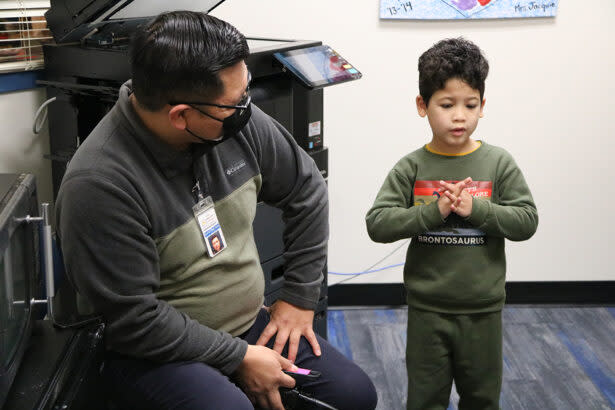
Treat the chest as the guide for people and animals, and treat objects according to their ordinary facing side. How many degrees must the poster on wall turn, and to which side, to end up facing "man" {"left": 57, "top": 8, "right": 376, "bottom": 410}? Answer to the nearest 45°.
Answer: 0° — it already faces them

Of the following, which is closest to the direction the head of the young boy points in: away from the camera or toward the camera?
toward the camera

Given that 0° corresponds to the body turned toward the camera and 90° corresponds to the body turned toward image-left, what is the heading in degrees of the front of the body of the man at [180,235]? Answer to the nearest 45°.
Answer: approximately 315°

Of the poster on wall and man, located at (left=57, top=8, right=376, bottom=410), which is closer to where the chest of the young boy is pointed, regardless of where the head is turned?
the man

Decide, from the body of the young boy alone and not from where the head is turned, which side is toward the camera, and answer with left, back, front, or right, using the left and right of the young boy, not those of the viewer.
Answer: front

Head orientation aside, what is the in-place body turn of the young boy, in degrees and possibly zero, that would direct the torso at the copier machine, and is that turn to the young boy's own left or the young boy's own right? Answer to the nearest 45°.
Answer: approximately 90° to the young boy's own right

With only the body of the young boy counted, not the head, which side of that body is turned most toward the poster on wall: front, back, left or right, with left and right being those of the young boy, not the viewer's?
back

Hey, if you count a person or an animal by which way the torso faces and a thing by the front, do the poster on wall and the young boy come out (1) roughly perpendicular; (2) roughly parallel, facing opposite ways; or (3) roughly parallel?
roughly parallel

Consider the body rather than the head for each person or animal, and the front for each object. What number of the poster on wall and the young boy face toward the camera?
2

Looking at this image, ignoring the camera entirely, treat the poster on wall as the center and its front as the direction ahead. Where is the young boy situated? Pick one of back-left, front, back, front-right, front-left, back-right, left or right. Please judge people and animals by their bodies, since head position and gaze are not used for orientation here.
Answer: front

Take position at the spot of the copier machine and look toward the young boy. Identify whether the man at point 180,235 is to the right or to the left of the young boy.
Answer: right

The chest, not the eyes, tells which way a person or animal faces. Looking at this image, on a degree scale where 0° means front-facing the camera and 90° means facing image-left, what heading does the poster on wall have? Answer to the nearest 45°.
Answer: approximately 0°

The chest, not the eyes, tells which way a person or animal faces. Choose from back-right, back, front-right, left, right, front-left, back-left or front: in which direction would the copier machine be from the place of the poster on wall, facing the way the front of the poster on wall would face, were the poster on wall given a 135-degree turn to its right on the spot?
left
